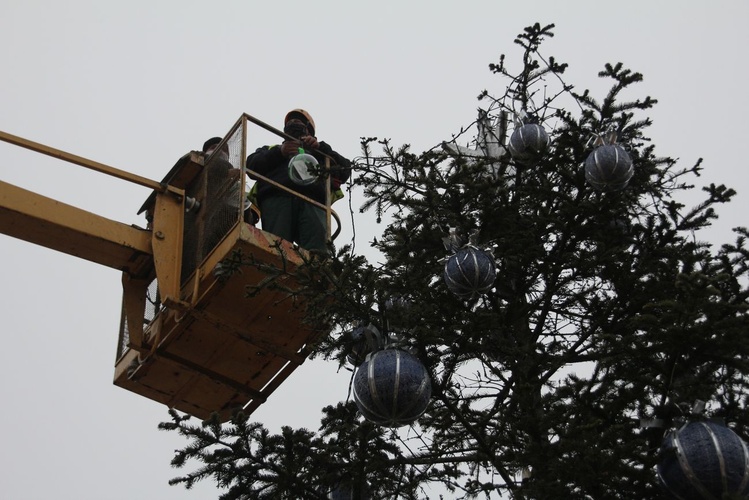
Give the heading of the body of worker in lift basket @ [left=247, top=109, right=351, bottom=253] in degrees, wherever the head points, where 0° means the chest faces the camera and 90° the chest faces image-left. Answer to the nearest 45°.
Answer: approximately 0°
